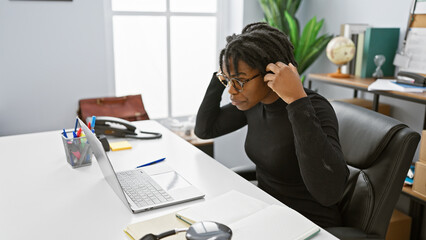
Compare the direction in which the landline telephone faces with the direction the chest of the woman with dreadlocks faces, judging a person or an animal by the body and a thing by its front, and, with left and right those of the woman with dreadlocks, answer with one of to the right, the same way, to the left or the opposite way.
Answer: the opposite way

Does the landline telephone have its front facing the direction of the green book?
yes

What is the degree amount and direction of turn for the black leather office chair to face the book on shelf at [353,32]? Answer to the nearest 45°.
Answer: approximately 135° to its right

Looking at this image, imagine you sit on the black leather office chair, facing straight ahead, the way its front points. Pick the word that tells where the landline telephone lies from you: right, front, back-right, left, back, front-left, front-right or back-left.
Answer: front-right

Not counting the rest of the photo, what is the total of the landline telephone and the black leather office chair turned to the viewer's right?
1

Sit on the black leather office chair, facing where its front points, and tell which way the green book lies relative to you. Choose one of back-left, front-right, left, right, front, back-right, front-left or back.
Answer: back-right

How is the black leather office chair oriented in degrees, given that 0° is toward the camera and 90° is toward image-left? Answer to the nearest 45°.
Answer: approximately 45°

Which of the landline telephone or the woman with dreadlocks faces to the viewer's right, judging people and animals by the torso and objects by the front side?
the landline telephone

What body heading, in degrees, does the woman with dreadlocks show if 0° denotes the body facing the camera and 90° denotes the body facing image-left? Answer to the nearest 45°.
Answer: approximately 45°

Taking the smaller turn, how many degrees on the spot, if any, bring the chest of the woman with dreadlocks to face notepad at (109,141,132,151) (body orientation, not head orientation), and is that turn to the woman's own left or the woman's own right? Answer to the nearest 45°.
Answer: approximately 45° to the woman's own right

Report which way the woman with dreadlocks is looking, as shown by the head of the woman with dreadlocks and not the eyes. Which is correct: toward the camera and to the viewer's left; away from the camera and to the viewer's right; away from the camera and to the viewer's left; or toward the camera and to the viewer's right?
toward the camera and to the viewer's left
